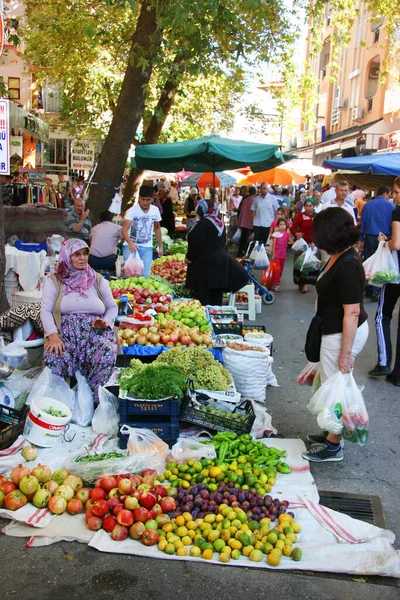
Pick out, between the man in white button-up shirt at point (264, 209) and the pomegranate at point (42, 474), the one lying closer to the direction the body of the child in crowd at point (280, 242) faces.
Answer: the pomegranate

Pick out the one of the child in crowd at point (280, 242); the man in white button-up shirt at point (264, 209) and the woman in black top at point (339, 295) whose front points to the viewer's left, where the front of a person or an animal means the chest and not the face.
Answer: the woman in black top

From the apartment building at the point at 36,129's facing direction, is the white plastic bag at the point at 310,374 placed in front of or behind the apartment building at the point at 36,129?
in front

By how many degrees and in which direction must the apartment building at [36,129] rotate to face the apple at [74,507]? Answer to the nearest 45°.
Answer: approximately 45° to its right

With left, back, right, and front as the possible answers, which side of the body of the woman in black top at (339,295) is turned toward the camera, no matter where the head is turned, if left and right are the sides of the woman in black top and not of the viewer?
left

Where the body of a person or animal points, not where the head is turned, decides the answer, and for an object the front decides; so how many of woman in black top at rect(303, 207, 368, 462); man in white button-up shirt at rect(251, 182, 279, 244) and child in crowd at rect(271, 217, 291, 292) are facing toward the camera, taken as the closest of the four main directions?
2

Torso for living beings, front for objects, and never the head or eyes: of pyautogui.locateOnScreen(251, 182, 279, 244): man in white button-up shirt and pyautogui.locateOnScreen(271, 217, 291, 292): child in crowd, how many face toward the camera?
2

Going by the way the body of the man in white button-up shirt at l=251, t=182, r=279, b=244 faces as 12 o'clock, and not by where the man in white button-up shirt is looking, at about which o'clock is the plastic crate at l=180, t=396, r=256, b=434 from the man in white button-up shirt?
The plastic crate is roughly at 12 o'clock from the man in white button-up shirt.

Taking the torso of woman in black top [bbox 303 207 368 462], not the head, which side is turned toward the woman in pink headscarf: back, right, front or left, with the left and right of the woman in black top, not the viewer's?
front

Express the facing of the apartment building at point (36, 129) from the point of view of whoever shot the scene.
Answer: facing the viewer and to the right of the viewer

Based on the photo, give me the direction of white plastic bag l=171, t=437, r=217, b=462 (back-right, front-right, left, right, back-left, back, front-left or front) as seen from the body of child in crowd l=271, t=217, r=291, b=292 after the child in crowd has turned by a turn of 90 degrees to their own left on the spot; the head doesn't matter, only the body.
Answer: right

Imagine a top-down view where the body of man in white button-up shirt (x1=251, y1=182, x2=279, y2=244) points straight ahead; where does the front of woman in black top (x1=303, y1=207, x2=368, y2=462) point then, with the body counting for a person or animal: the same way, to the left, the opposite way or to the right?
to the right

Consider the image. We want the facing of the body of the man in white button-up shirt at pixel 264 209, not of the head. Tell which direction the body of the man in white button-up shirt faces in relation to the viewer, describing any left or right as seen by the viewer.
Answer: facing the viewer

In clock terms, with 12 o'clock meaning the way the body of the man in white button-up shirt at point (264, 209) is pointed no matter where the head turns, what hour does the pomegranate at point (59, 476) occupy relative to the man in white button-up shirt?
The pomegranate is roughly at 12 o'clock from the man in white button-up shirt.

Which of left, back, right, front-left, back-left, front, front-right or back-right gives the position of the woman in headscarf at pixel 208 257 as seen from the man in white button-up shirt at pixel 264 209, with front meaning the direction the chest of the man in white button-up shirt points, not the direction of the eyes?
front

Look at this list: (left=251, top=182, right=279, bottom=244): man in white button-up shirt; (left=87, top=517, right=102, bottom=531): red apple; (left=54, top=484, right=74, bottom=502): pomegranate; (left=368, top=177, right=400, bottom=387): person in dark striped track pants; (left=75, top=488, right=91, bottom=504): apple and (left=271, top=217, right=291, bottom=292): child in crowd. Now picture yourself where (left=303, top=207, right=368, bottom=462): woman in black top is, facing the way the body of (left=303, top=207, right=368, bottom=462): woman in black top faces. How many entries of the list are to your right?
3

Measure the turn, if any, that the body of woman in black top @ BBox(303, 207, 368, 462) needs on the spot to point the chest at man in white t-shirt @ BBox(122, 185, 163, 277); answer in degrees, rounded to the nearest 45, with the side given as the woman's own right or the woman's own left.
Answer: approximately 45° to the woman's own right

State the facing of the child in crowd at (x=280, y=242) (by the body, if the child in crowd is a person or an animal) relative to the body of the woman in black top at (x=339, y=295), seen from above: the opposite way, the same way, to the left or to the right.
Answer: to the left

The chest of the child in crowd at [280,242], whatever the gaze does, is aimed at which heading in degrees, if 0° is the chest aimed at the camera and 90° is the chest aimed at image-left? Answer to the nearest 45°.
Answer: approximately 0°
